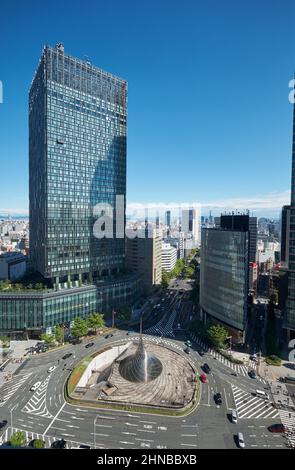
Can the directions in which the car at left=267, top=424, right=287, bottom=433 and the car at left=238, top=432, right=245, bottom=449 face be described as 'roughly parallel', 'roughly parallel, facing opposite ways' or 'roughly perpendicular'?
roughly perpendicular

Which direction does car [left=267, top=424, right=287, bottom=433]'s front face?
to the viewer's left

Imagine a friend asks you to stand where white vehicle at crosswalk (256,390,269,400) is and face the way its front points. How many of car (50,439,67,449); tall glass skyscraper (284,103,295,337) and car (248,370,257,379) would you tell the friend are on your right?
1

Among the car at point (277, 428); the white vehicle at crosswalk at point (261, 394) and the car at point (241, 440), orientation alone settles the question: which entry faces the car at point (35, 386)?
the car at point (277, 428)

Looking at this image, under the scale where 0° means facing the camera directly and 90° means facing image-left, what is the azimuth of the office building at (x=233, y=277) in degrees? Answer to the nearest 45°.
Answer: approximately 45°

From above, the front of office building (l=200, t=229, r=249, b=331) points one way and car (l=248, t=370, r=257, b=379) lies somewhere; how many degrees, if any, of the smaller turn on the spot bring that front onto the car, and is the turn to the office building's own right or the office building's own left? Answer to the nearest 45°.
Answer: approximately 45° to the office building's own left
